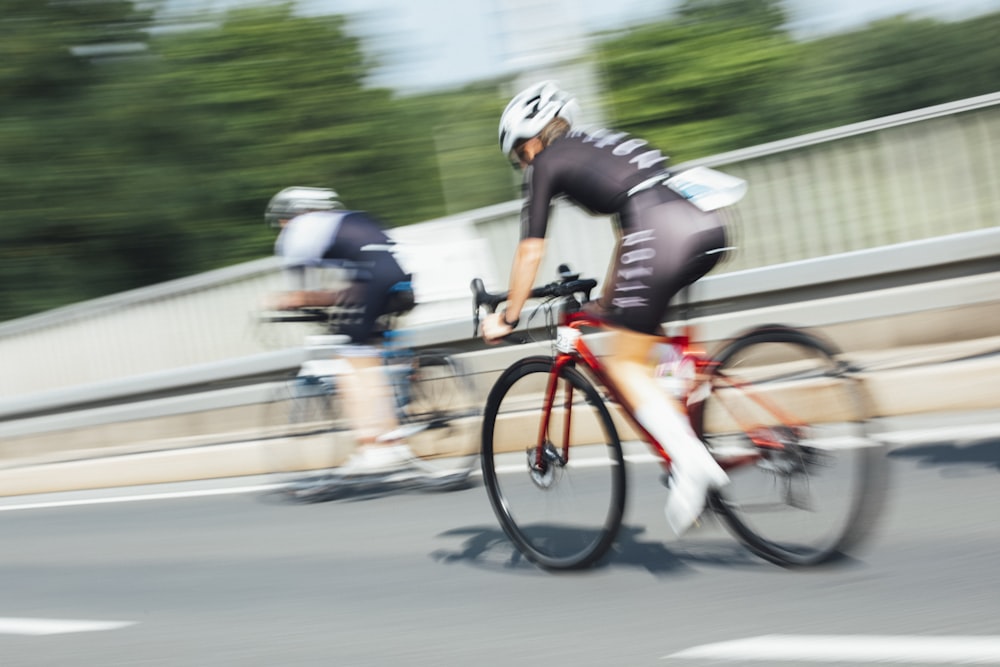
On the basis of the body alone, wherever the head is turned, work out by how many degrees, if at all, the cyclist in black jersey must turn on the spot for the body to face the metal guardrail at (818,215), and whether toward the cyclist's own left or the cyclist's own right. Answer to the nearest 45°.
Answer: approximately 45° to the cyclist's own right

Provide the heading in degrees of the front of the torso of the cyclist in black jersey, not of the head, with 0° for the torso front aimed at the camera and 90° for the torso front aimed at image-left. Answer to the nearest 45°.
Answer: approximately 135°

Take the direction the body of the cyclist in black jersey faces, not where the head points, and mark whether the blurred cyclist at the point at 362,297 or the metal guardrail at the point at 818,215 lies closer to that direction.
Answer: the blurred cyclist

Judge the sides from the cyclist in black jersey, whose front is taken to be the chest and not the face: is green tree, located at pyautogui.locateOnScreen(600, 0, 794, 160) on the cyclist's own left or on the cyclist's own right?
on the cyclist's own right

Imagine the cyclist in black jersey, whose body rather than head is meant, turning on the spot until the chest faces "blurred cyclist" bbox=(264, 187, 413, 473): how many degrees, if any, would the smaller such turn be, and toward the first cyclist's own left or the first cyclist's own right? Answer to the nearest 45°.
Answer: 0° — they already face them
